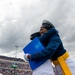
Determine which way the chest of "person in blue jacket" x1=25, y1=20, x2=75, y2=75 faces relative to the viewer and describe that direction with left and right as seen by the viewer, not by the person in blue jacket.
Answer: facing to the left of the viewer
